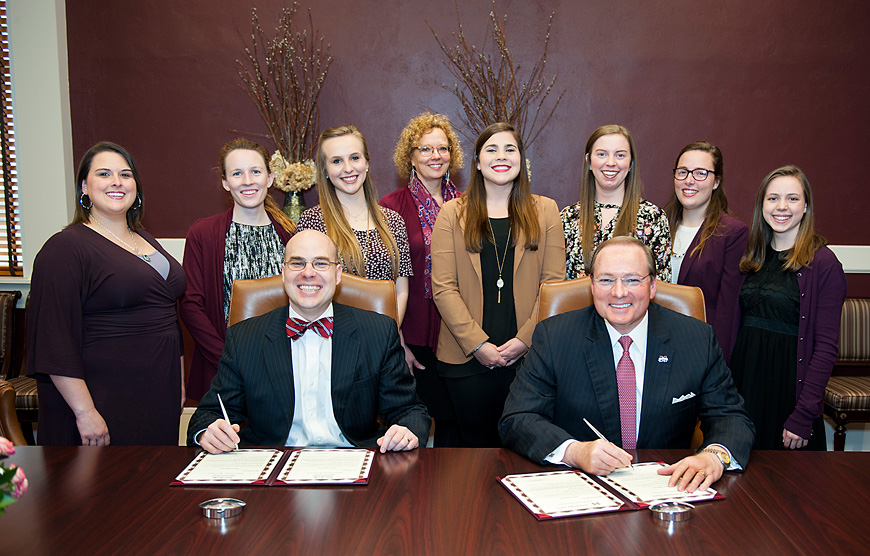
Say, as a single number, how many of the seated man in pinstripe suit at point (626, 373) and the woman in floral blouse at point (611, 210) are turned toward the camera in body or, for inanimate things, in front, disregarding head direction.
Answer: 2

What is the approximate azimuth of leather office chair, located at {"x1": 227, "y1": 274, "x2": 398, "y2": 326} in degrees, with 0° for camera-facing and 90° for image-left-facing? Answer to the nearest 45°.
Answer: approximately 0°

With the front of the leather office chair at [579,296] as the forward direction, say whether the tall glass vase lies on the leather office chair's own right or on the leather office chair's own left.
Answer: on the leather office chair's own right

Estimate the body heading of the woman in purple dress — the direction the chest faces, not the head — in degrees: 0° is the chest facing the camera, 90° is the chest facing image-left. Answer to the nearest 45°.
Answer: approximately 315°

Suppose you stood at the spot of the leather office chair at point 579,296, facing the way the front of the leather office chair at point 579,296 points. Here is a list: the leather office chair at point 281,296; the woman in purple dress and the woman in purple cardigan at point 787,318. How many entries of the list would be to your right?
2

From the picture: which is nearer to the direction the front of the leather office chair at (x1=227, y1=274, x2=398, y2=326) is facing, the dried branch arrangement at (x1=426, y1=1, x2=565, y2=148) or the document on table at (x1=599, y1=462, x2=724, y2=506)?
the document on table

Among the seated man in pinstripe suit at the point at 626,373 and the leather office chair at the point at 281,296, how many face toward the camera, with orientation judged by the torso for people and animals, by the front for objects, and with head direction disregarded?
2

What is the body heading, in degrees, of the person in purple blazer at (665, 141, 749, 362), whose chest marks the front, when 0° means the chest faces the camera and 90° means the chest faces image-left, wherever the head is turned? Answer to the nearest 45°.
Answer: approximately 45°

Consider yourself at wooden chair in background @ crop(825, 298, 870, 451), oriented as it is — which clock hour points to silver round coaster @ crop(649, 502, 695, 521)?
The silver round coaster is roughly at 12 o'clock from the wooden chair in background.

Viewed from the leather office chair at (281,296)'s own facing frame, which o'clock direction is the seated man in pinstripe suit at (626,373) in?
The seated man in pinstripe suit is roughly at 10 o'clock from the leather office chair.
